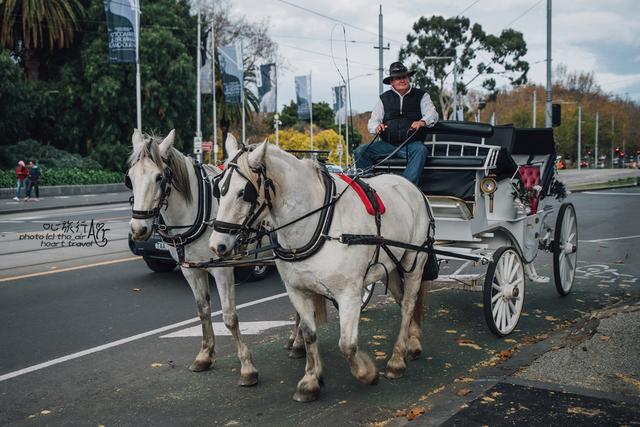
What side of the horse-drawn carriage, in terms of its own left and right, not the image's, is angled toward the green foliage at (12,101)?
right

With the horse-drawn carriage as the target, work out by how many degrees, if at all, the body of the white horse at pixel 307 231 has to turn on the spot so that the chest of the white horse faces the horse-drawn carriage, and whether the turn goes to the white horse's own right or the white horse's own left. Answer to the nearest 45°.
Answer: approximately 180°

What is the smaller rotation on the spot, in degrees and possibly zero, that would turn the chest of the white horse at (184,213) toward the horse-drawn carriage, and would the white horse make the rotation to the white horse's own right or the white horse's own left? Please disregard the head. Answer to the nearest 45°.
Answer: approximately 135° to the white horse's own left

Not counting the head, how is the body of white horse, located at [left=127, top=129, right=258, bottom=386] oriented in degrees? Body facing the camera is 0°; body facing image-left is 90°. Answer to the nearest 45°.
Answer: approximately 45°

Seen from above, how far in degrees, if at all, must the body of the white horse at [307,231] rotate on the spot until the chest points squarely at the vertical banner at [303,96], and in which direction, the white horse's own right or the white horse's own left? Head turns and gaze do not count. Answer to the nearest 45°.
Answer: approximately 135° to the white horse's own right

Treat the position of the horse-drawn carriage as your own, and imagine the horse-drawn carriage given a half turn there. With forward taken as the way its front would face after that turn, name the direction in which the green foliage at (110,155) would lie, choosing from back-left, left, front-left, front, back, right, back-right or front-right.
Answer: left

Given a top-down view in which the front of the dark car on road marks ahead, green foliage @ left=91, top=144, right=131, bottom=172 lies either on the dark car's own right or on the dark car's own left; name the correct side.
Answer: on the dark car's own right

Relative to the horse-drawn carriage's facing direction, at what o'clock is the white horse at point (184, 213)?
The white horse is roughly at 12 o'clock from the horse-drawn carriage.

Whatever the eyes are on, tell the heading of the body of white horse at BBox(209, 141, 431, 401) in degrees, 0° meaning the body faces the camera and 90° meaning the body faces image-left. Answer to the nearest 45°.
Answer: approximately 45°
